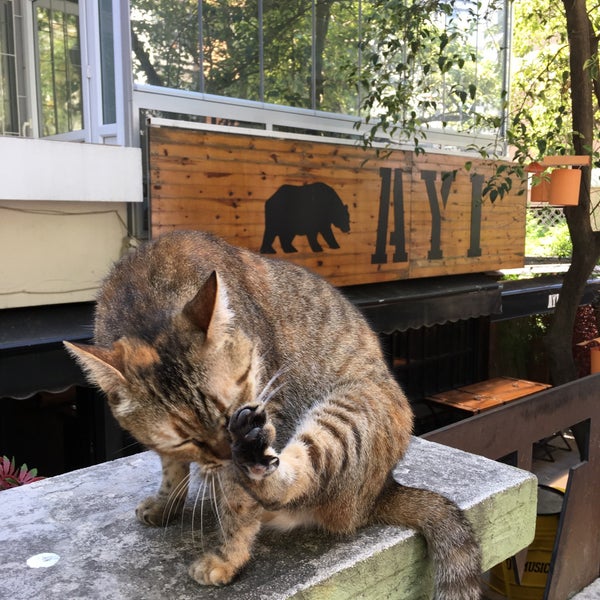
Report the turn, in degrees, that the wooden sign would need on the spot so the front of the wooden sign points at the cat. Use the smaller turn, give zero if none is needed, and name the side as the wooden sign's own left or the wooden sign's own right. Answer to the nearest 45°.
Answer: approximately 45° to the wooden sign's own right

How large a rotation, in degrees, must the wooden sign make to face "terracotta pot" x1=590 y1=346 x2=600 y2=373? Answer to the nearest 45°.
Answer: approximately 90° to its left

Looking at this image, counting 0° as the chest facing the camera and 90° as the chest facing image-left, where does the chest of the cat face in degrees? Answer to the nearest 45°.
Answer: approximately 45°

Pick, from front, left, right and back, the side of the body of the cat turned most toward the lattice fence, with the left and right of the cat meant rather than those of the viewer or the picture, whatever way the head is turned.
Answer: back

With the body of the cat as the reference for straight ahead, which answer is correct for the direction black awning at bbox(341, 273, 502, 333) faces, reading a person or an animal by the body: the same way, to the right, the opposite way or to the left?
to the left

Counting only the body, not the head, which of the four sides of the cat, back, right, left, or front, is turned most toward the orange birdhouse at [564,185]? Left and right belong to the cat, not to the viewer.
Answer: back

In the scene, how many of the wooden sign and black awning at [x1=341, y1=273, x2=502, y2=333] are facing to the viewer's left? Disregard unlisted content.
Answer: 0

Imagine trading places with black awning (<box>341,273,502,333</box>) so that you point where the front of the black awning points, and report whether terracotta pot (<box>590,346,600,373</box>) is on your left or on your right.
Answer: on your left

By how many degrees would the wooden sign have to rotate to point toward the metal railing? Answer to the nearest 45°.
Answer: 0° — it already faces it

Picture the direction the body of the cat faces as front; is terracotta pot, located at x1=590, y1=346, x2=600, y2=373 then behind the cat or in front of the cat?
behind

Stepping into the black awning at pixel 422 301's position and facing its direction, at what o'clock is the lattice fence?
The lattice fence is roughly at 8 o'clock from the black awning.

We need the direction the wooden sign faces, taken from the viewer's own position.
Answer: facing the viewer and to the right of the viewer

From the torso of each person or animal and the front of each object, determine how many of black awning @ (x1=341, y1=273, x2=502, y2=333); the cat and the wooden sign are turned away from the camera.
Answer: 0
